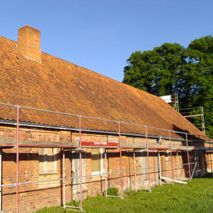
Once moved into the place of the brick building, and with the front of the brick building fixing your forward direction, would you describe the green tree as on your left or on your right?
on your left
